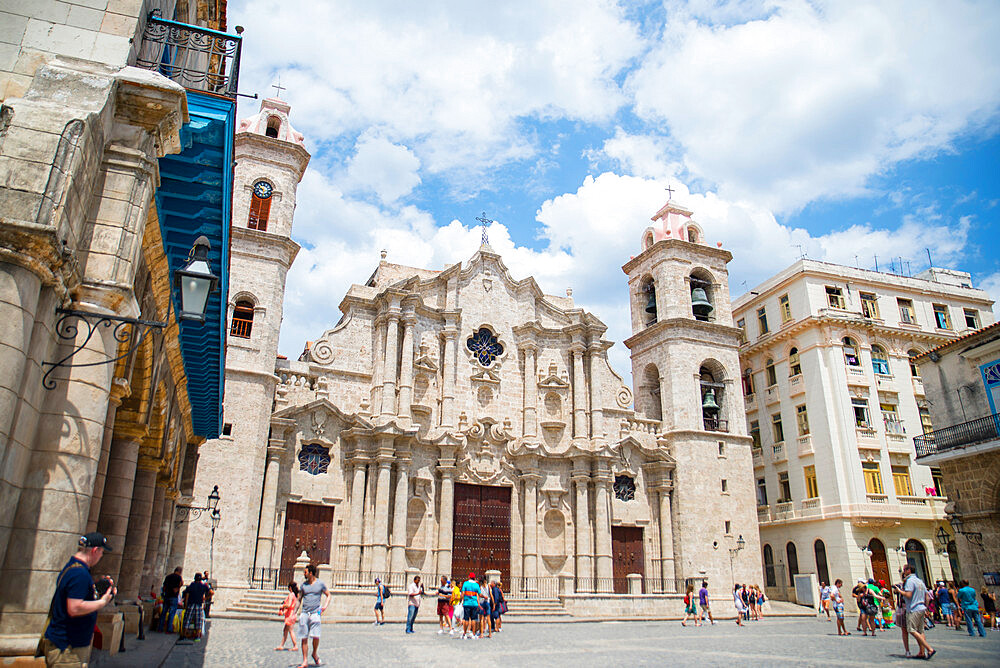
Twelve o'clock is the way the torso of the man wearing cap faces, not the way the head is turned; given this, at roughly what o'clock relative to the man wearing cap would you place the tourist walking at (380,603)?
The tourist walking is roughly at 10 o'clock from the man wearing cap.

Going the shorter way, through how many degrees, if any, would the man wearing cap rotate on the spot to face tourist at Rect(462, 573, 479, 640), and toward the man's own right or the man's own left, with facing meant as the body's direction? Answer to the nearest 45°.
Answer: approximately 45° to the man's own left

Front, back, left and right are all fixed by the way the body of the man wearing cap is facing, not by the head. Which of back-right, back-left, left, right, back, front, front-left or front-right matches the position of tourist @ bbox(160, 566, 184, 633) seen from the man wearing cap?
left

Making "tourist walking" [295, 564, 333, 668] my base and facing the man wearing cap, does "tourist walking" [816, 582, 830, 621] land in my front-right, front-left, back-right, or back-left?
back-left

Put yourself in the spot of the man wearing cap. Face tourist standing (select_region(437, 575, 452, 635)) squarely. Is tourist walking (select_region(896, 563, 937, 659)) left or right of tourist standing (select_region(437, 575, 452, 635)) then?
right

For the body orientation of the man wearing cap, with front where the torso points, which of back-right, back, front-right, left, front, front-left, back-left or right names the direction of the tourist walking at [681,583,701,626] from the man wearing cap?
front-left

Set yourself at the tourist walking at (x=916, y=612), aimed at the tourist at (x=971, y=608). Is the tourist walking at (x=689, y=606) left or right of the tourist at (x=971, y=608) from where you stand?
left

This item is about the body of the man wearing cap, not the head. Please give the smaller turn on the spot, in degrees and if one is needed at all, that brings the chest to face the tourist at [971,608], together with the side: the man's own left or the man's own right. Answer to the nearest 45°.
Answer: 0° — they already face them

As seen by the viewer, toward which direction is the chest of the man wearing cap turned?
to the viewer's right

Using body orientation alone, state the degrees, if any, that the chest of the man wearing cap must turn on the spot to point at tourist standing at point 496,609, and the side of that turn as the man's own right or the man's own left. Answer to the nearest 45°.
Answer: approximately 45° to the man's own left

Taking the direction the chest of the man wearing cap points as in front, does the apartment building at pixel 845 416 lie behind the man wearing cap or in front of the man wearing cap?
in front
